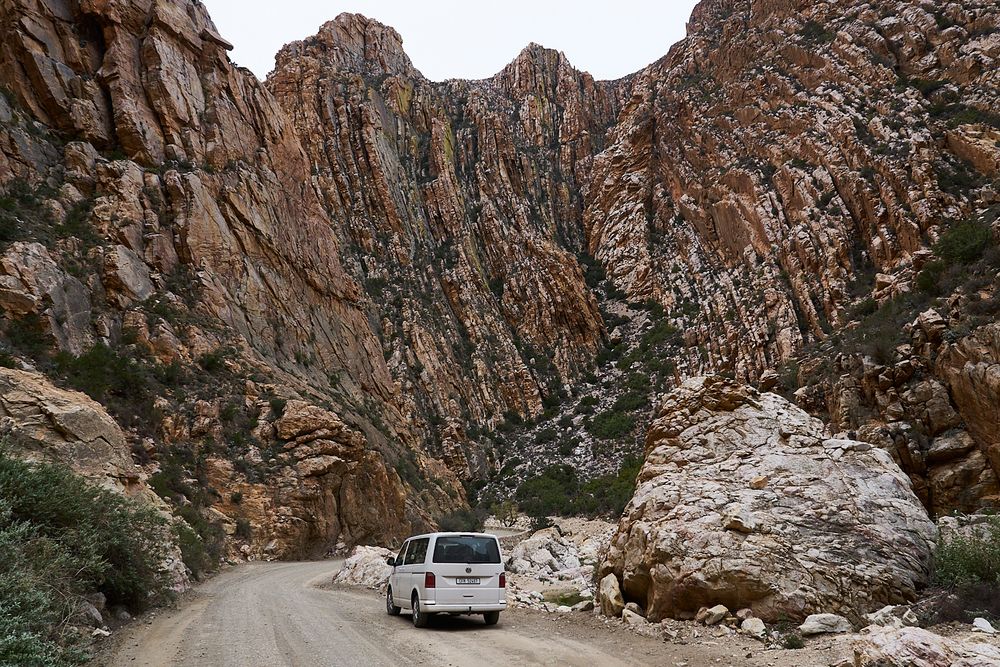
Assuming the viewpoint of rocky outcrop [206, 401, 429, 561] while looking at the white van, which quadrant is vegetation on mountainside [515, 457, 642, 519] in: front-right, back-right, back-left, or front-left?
back-left

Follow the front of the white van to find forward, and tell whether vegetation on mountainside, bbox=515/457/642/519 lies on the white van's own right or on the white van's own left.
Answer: on the white van's own right

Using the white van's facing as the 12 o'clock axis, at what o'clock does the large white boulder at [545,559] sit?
The large white boulder is roughly at 2 o'clock from the white van.

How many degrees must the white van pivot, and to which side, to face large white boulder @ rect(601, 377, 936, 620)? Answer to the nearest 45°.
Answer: approximately 135° to its right

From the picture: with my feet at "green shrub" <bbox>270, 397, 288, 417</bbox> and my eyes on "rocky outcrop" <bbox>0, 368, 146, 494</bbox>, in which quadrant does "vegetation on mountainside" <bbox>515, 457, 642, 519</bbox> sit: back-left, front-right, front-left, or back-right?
back-left

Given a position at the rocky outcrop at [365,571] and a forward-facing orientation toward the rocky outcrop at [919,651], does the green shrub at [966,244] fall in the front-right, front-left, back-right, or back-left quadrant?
front-left

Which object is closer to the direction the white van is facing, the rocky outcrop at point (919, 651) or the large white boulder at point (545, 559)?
the large white boulder

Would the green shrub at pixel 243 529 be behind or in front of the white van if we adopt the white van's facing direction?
in front

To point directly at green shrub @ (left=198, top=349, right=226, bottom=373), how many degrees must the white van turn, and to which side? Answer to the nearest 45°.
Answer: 0° — it already faces it

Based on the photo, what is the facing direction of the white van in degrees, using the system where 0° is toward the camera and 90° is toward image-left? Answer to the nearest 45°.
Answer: approximately 135°

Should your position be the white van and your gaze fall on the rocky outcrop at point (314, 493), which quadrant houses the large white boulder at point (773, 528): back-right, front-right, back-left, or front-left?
back-right
